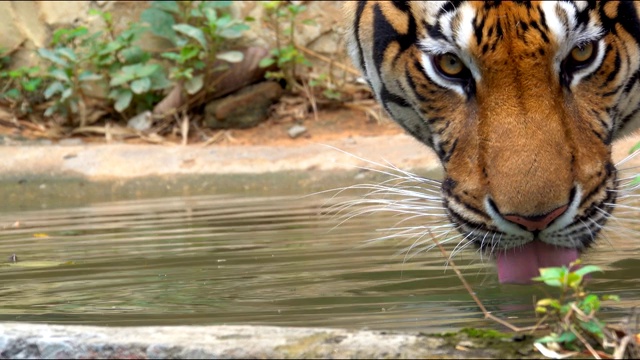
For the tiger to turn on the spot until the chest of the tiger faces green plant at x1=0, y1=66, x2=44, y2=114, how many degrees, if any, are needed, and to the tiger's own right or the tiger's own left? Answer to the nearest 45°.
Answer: approximately 135° to the tiger's own right

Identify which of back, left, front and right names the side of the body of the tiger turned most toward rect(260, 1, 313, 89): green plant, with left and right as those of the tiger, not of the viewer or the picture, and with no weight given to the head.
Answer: back

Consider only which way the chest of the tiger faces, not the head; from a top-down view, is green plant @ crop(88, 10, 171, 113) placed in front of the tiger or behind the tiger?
behind

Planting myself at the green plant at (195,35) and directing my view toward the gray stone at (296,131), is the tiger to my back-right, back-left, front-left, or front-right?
front-right

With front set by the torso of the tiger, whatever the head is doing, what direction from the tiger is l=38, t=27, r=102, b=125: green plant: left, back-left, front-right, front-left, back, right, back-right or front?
back-right

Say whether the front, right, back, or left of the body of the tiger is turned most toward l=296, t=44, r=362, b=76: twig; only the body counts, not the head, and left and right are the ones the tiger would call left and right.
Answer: back

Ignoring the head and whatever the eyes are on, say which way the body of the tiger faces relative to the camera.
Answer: toward the camera

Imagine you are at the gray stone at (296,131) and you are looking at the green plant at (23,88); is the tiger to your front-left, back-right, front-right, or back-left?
back-left

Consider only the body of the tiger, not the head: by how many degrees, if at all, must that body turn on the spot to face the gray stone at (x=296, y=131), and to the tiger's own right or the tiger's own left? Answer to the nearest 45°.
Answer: approximately 180°

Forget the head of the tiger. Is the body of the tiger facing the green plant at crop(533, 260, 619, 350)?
yes

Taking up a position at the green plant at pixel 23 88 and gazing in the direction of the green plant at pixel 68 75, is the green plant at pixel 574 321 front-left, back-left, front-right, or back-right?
front-right

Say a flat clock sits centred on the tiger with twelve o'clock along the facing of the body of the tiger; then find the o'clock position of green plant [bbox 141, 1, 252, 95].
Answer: The green plant is roughly at 5 o'clock from the tiger.
